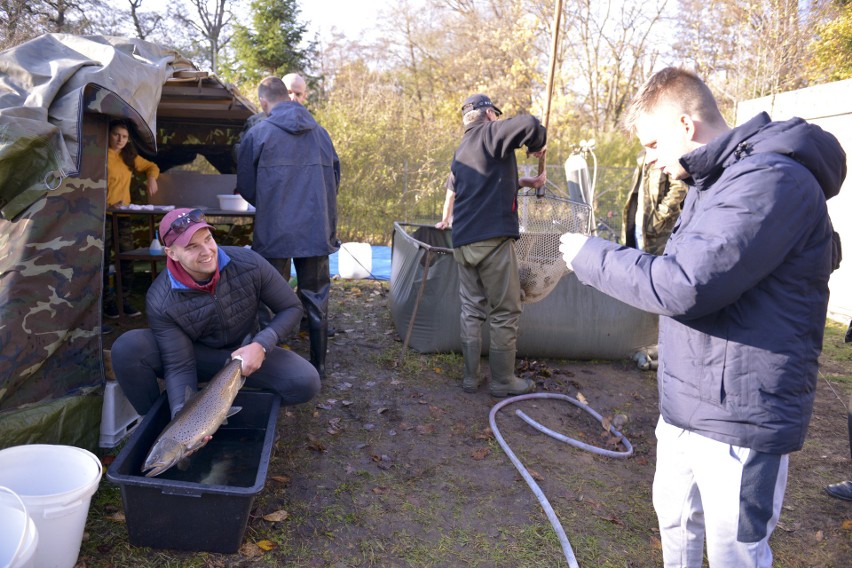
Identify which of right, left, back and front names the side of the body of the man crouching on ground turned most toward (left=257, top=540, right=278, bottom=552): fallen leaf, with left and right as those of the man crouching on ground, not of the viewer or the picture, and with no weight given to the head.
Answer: front

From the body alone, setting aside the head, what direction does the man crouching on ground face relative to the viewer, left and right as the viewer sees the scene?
facing the viewer

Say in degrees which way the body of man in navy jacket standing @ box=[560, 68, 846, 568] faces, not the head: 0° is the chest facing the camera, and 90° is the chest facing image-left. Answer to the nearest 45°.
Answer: approximately 90°

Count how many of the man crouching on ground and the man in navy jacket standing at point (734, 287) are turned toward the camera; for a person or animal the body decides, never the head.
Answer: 1

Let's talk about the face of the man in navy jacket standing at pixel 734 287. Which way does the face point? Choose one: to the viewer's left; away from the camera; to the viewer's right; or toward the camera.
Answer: to the viewer's left

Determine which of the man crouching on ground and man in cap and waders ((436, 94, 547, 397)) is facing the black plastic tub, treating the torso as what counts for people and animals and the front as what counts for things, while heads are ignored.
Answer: the man crouching on ground

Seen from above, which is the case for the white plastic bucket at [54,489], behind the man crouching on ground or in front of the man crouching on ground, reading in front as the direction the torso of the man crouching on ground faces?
in front

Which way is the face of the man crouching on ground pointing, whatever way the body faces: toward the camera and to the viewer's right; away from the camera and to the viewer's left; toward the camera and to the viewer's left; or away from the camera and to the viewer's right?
toward the camera and to the viewer's right

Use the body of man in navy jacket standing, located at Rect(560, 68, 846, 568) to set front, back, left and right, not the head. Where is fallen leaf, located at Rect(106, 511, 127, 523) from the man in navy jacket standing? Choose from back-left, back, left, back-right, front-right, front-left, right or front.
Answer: front

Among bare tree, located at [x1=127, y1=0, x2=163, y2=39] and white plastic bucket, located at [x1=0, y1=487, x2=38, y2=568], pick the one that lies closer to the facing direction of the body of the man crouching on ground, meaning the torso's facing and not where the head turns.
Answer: the white plastic bucket

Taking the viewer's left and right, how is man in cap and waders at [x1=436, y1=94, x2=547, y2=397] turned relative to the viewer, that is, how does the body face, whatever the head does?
facing away from the viewer and to the right of the viewer
